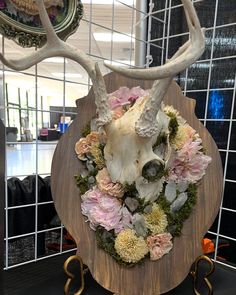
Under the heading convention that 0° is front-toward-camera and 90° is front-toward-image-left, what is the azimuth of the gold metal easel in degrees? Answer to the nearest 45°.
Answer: approximately 0°

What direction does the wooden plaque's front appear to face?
toward the camera

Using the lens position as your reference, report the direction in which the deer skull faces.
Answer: facing the viewer and to the left of the viewer

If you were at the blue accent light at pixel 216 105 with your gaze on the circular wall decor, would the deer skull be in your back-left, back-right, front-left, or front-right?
front-left

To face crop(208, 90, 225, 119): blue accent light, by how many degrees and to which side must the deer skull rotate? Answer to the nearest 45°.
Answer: approximately 180°

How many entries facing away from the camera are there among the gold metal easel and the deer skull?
0
